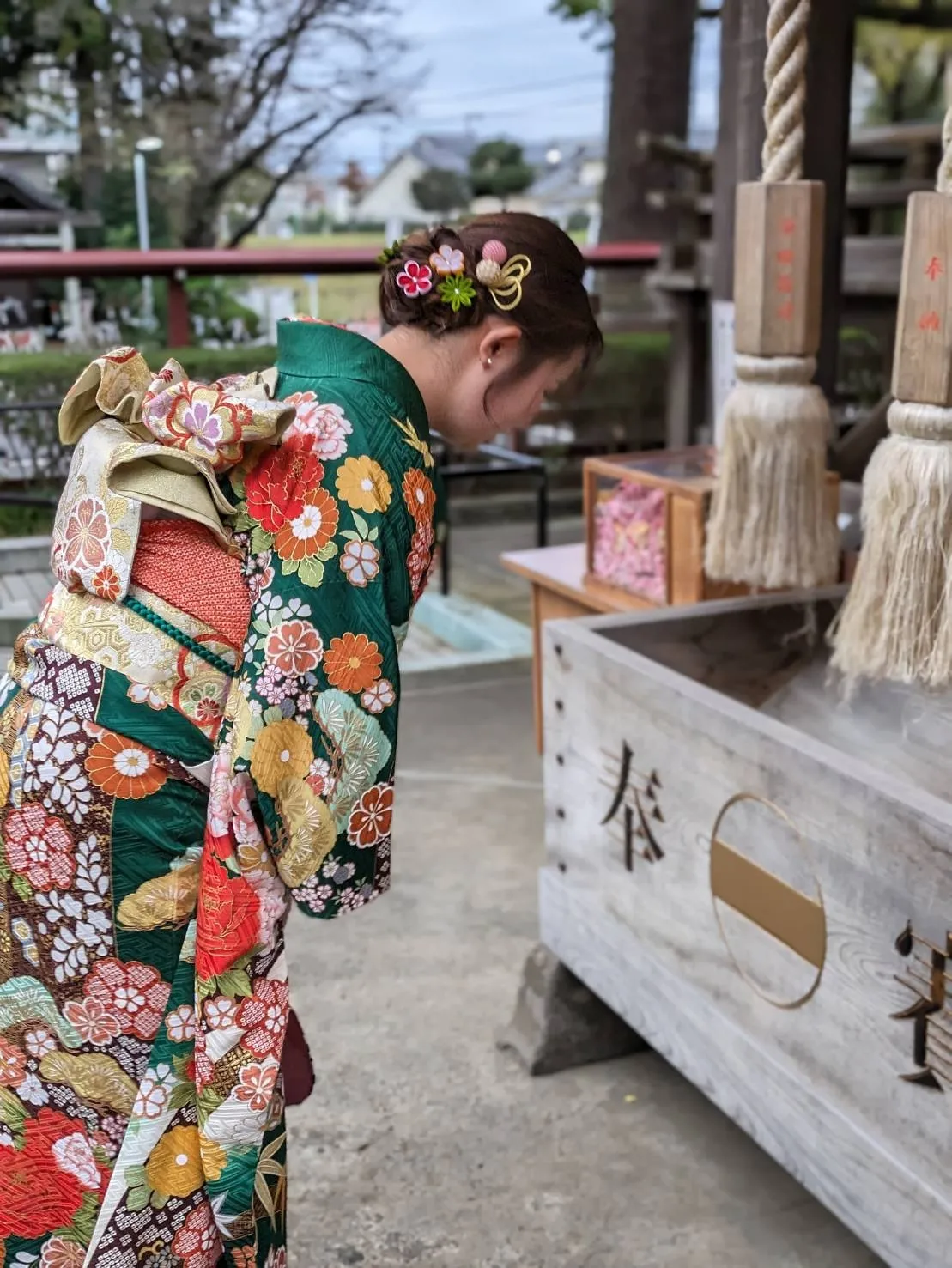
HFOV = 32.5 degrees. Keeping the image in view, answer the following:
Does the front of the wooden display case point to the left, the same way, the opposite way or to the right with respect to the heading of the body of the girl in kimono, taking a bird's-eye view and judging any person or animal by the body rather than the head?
the opposite way

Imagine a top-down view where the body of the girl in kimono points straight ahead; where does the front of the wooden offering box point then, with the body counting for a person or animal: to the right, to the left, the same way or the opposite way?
the opposite way

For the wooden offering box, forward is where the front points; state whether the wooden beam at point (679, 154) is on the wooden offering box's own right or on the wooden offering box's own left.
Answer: on the wooden offering box's own right

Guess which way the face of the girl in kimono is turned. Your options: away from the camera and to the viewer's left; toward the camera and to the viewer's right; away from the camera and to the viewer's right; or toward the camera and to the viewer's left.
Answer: away from the camera and to the viewer's right

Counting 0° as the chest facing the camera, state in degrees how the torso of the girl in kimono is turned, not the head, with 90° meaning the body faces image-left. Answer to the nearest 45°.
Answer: approximately 225°

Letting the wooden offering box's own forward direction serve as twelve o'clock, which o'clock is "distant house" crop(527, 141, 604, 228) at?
The distant house is roughly at 4 o'clock from the wooden offering box.

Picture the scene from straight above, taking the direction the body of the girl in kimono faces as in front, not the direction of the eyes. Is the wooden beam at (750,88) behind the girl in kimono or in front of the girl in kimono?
in front

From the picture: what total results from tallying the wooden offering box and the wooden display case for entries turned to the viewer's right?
0

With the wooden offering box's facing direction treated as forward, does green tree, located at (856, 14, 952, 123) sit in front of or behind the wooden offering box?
behind

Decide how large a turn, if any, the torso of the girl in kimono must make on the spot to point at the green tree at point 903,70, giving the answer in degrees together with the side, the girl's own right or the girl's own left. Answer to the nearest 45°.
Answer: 0° — they already face it

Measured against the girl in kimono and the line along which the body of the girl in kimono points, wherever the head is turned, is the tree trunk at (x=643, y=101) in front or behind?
in front

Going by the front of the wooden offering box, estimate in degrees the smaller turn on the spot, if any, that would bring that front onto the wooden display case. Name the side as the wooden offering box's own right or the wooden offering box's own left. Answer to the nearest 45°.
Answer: approximately 135° to the wooden offering box's own right

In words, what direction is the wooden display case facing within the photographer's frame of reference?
facing the viewer and to the left of the viewer

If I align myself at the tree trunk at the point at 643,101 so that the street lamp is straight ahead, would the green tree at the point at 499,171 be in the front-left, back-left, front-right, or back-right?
front-right

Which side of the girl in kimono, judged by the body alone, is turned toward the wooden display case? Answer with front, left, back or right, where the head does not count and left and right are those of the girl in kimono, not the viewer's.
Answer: front

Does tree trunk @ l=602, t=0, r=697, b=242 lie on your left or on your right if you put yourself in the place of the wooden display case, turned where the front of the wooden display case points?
on your right

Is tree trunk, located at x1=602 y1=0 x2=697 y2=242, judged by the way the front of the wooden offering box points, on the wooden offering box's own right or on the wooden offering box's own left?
on the wooden offering box's own right
